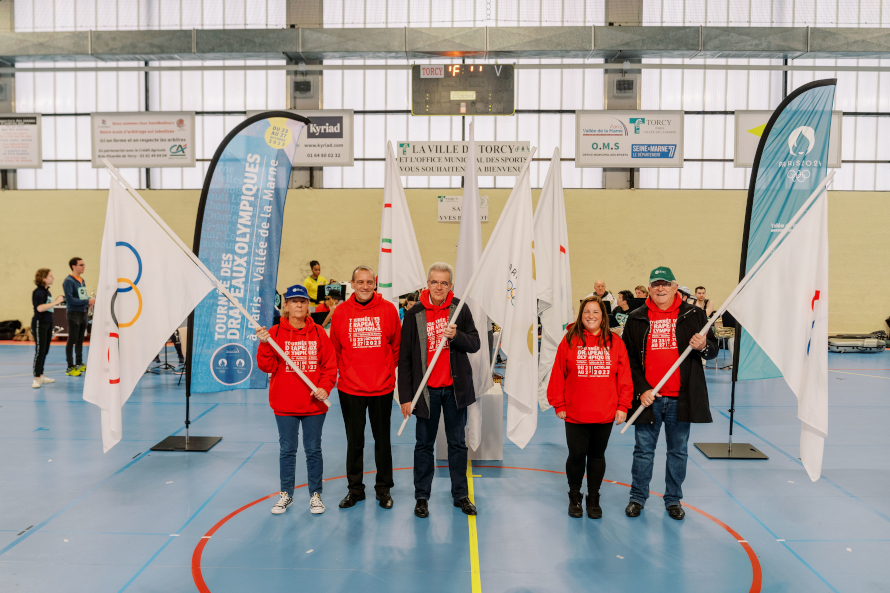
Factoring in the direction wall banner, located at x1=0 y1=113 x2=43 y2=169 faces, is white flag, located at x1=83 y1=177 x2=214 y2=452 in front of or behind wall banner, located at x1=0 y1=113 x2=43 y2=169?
in front

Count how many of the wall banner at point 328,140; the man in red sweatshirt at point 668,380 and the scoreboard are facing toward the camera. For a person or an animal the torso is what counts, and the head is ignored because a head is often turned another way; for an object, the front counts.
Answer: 3

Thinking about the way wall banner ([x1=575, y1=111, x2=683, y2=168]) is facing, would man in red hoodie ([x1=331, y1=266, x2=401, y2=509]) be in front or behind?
in front

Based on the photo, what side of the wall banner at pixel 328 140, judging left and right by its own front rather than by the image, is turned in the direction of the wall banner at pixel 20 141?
right

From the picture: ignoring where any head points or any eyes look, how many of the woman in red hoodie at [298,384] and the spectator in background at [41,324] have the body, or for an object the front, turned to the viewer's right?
1

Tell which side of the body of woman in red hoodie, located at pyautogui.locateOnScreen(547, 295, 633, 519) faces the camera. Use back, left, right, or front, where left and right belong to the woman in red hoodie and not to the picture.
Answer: front

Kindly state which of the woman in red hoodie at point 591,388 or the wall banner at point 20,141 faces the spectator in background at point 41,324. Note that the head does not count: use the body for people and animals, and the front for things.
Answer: the wall banner

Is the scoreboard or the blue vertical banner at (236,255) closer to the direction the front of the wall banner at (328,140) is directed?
the blue vertical banner

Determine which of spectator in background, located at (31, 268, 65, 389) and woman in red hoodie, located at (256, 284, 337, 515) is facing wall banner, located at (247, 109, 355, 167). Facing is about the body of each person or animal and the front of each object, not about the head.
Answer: the spectator in background

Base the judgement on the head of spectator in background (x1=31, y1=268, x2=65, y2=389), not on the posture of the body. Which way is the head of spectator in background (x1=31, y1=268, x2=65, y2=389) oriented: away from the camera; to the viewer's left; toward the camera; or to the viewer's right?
to the viewer's right

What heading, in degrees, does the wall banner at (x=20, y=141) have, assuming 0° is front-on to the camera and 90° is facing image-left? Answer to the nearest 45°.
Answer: approximately 0°

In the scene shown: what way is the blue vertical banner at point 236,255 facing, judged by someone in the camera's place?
facing the viewer

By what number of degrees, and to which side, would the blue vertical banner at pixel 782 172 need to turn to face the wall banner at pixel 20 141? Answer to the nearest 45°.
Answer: approximately 90° to its right

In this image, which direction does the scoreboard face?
toward the camera

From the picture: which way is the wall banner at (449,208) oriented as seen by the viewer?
toward the camera

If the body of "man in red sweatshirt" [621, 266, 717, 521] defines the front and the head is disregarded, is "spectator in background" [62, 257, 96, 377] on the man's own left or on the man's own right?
on the man's own right

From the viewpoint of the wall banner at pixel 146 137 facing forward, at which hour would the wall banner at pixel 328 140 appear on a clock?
the wall banner at pixel 328 140 is roughly at 10 o'clock from the wall banner at pixel 146 137.

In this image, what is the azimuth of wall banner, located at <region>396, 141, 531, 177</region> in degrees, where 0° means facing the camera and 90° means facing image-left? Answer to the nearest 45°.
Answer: approximately 0°
